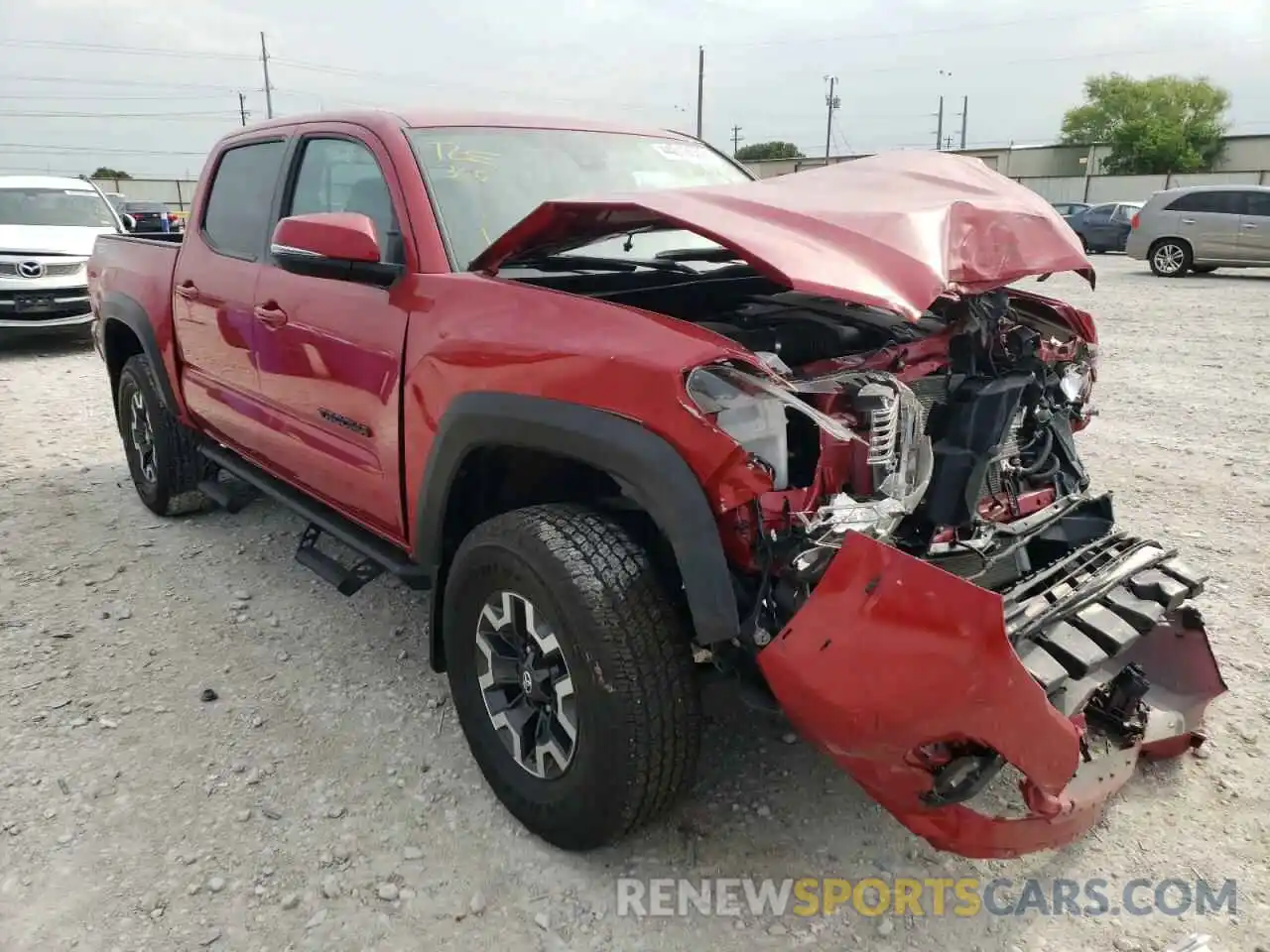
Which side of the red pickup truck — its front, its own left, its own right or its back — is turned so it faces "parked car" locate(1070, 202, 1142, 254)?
left

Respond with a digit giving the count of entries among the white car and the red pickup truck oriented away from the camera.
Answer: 0

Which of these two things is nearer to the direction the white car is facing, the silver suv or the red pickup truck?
the red pickup truck

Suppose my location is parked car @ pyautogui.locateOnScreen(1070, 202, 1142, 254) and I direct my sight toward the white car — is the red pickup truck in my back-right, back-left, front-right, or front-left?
front-left

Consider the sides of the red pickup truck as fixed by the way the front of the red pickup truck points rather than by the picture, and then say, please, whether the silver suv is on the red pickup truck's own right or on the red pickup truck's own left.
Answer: on the red pickup truck's own left

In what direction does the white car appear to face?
toward the camera

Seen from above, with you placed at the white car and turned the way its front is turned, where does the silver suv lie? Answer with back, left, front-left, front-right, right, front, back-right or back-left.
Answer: left

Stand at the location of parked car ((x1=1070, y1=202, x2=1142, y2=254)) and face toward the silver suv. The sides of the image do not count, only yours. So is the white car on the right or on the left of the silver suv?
right

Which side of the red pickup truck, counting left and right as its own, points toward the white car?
back

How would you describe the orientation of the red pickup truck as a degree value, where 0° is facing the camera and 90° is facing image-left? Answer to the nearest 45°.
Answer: approximately 315°

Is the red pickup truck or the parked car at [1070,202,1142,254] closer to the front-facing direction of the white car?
the red pickup truck
